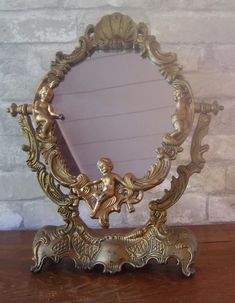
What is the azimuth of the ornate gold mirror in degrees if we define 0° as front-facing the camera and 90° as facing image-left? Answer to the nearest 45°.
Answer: approximately 0°
